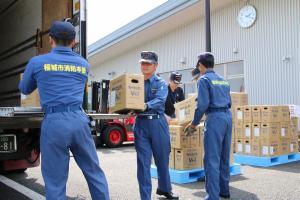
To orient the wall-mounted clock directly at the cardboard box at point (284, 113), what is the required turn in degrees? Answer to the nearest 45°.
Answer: approximately 45° to its left

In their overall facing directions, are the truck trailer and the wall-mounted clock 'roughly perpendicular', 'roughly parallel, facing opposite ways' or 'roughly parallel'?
roughly perpendicular

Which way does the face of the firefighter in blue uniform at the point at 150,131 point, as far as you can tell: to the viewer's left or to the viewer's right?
to the viewer's left

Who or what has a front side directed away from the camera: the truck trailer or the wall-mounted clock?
the truck trailer

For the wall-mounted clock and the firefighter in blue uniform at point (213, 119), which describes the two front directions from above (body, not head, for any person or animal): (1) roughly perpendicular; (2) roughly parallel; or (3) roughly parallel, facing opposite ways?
roughly perpendicular

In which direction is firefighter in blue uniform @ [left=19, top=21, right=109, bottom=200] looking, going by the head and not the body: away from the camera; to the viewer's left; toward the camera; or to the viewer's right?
away from the camera

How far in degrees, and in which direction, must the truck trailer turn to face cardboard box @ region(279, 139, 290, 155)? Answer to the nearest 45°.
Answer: approximately 90° to its right

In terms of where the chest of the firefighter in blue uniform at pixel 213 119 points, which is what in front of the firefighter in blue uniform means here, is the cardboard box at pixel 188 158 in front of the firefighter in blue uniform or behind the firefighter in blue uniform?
in front

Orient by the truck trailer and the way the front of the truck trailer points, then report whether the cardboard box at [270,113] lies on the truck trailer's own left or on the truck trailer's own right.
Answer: on the truck trailer's own right

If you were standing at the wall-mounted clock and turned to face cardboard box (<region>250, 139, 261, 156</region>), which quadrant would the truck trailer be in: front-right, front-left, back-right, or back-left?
front-right

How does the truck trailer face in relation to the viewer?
away from the camera

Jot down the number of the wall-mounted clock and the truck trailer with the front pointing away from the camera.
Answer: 1

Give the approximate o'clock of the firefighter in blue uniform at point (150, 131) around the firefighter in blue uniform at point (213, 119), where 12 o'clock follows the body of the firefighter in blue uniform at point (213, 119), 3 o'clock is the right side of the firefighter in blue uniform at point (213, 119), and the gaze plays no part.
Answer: the firefighter in blue uniform at point (150, 131) is roughly at 10 o'clock from the firefighter in blue uniform at point (213, 119).

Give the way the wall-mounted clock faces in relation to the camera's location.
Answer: facing the viewer and to the left of the viewer

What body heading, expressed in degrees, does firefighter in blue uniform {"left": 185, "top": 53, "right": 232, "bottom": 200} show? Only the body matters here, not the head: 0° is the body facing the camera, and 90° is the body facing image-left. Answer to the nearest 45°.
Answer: approximately 135°
